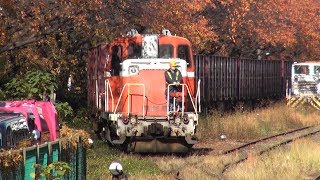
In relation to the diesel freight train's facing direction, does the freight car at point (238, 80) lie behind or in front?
behind
